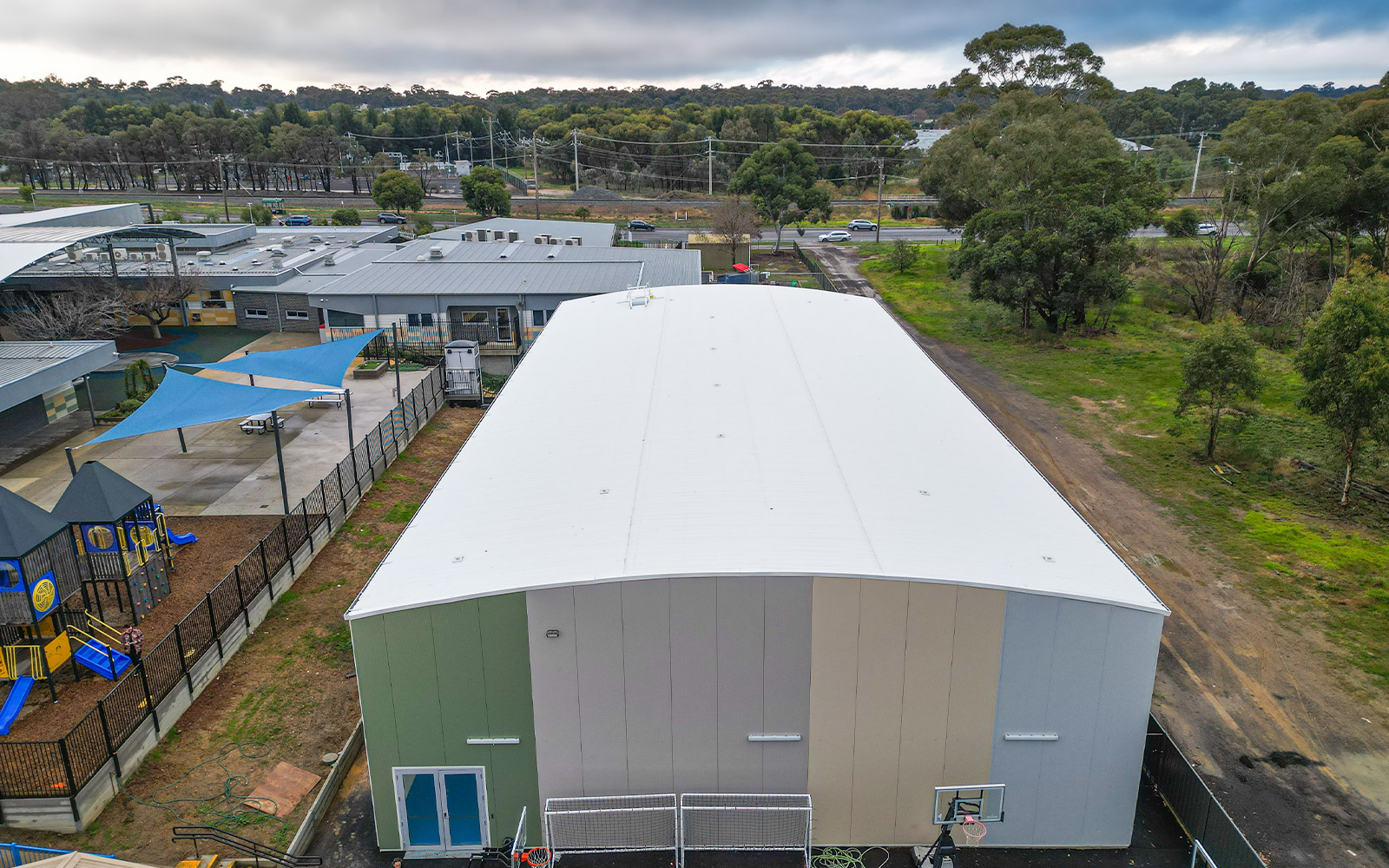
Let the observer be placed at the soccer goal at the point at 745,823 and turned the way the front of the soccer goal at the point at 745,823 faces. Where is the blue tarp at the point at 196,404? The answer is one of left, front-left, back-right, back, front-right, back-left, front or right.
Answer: back-right

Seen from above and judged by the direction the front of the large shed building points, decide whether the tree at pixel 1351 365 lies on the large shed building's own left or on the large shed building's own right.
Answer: on the large shed building's own left

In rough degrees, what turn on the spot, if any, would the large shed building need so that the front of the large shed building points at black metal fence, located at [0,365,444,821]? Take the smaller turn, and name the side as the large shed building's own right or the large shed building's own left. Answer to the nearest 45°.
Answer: approximately 90° to the large shed building's own right

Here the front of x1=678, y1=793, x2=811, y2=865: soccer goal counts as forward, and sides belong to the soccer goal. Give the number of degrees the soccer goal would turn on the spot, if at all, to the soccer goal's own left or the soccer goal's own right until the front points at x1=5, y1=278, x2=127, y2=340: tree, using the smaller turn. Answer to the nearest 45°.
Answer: approximately 135° to the soccer goal's own right

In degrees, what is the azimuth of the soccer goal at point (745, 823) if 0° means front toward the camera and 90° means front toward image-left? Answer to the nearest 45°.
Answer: approximately 0°

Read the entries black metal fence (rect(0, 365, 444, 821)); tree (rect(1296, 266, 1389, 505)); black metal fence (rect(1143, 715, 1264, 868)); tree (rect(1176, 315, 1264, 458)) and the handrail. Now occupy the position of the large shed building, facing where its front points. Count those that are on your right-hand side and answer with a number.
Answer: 2

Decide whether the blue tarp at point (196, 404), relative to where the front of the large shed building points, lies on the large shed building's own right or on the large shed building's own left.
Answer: on the large shed building's own right

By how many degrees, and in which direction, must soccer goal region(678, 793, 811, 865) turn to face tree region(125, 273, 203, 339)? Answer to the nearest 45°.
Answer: approximately 135° to its right

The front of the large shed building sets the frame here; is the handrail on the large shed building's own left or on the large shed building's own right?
on the large shed building's own right

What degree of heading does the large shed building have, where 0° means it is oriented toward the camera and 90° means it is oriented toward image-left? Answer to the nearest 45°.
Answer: approximately 0°

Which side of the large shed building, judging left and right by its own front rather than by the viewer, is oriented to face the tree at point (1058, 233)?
back

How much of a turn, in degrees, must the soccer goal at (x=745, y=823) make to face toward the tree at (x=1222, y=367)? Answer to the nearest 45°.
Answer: approximately 135° to its left

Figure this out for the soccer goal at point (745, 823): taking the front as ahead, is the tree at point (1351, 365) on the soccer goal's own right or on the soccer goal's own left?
on the soccer goal's own left

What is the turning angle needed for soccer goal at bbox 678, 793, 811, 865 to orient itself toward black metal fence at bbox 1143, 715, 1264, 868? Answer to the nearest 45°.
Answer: approximately 90° to its left
